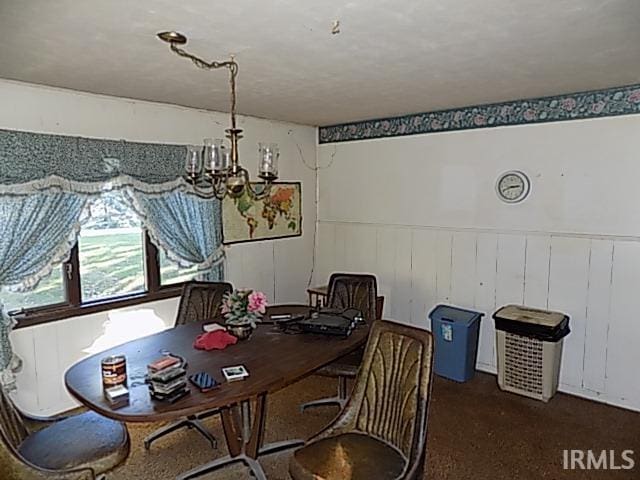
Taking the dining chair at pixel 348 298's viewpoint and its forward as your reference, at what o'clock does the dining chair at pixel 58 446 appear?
the dining chair at pixel 58 446 is roughly at 12 o'clock from the dining chair at pixel 348 298.

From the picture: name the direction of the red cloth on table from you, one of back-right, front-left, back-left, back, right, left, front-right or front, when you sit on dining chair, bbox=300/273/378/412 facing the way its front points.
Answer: front

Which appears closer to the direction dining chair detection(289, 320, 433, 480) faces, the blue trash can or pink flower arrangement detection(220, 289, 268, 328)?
the pink flower arrangement

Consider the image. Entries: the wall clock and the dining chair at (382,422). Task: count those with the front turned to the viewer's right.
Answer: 0

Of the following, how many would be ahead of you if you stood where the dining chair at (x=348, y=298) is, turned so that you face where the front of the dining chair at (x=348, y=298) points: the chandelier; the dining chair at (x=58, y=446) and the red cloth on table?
3

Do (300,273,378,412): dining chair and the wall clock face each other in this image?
no

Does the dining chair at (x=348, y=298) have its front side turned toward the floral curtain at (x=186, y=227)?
no

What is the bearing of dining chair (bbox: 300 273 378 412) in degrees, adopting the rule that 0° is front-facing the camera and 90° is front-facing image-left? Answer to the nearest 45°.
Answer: approximately 45°

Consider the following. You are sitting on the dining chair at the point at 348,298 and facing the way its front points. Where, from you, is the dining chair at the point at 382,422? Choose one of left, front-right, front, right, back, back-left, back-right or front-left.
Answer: front-left

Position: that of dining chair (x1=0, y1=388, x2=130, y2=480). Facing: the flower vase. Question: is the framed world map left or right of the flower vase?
left

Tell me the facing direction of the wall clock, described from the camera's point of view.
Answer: facing the viewer and to the left of the viewer

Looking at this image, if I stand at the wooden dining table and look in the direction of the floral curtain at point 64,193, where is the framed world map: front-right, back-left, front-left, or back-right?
front-right

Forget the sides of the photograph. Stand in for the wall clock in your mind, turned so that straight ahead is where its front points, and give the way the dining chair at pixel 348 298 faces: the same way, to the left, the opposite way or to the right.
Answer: the same way
